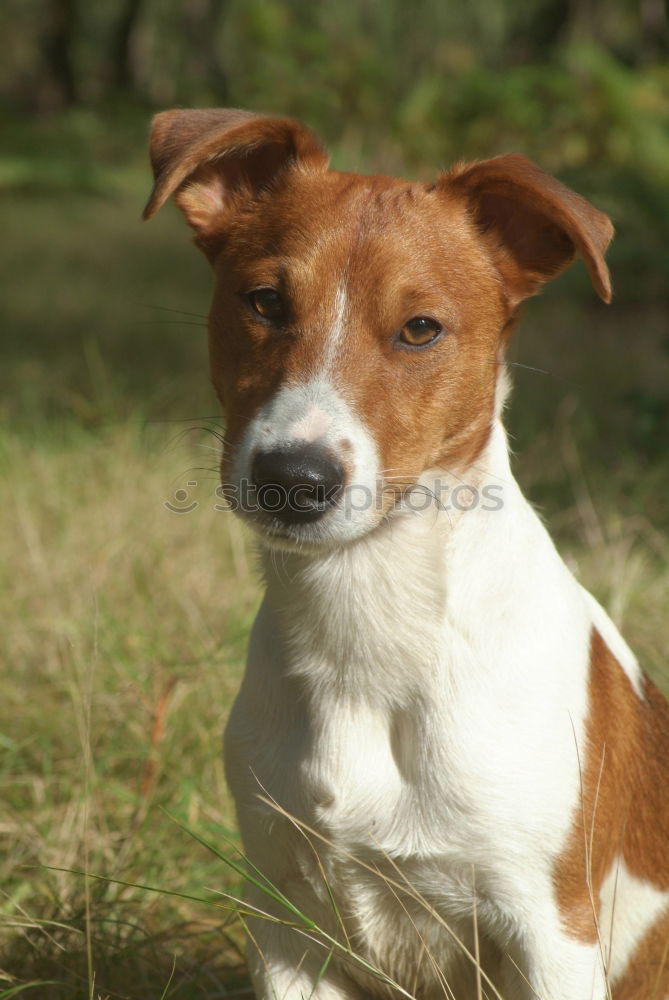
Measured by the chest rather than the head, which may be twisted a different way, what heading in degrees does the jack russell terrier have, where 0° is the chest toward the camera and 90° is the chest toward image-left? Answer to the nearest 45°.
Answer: approximately 45°
